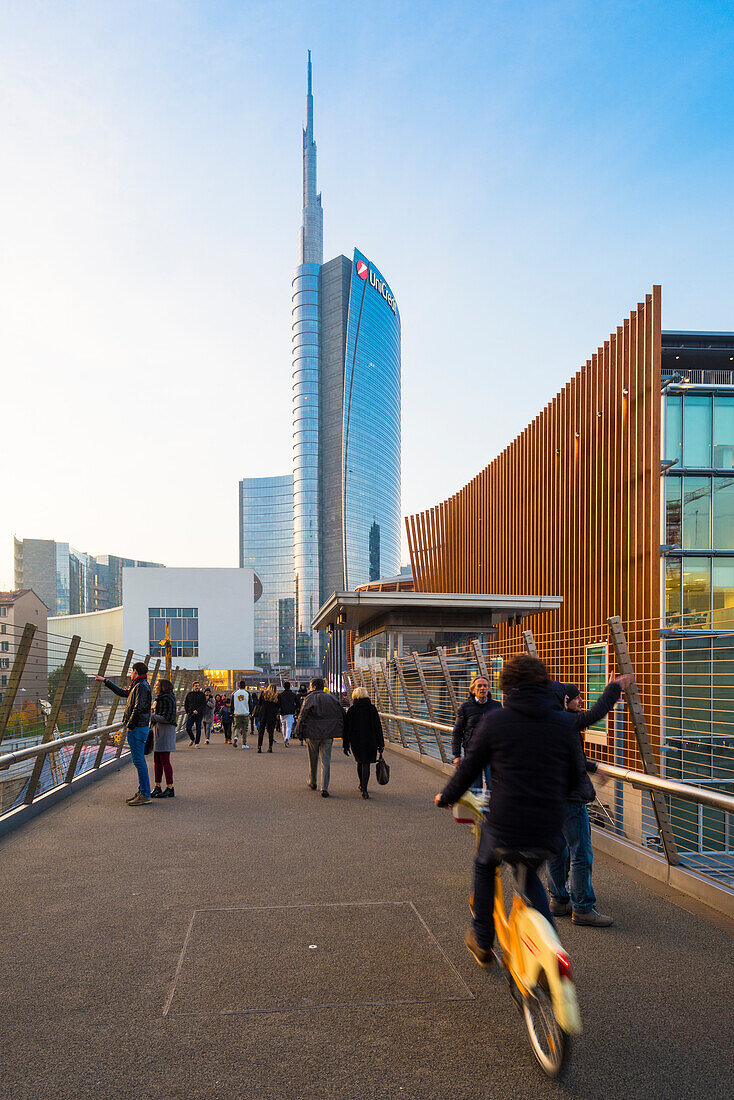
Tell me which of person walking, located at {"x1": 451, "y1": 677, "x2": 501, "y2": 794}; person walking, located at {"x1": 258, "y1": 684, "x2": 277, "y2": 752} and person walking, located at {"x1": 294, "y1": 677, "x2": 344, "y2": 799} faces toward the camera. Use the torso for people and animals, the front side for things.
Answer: person walking, located at {"x1": 451, "y1": 677, "x2": 501, "y2": 794}

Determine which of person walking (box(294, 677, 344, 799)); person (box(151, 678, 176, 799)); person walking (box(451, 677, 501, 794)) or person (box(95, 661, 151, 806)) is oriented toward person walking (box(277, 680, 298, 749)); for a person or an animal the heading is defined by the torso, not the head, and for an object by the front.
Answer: person walking (box(294, 677, 344, 799))

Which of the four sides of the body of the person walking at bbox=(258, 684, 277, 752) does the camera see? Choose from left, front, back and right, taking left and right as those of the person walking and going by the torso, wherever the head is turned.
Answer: back

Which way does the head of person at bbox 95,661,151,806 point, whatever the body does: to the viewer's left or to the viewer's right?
to the viewer's left

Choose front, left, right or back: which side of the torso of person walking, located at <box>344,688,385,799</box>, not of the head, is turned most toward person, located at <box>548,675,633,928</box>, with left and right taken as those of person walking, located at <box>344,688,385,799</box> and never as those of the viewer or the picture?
back

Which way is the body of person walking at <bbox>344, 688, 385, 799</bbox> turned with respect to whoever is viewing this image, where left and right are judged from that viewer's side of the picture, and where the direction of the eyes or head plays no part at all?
facing away from the viewer

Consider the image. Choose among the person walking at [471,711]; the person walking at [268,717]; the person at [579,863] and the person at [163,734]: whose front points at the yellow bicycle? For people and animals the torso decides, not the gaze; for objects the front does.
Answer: the person walking at [471,711]

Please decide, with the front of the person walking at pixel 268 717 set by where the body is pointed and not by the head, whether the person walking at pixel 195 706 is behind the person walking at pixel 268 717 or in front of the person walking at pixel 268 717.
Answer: in front

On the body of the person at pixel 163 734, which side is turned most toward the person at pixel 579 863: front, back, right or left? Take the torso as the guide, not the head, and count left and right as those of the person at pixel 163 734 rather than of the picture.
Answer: left

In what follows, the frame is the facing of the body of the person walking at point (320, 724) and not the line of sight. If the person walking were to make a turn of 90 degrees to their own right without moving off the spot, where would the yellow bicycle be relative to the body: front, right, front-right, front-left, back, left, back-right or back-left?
right

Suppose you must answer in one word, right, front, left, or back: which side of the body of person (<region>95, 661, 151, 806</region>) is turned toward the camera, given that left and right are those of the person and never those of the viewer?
left
